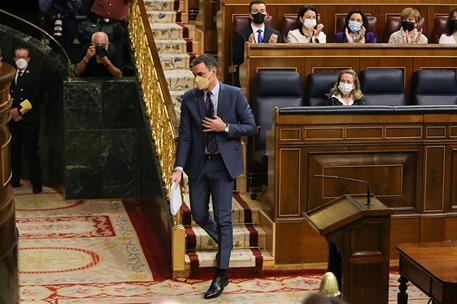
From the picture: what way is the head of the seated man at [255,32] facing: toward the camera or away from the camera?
toward the camera

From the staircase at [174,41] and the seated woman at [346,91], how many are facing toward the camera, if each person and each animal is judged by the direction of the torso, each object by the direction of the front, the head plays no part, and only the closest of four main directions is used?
2

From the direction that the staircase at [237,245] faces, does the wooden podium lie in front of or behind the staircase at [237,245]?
in front

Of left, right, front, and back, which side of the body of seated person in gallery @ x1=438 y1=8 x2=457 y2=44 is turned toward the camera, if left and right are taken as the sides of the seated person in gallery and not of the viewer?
front

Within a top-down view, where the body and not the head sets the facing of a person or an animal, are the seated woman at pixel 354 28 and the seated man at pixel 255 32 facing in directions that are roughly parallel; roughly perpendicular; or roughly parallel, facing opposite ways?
roughly parallel

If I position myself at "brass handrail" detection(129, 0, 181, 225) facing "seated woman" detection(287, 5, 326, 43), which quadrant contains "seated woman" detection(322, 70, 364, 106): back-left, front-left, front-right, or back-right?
front-right

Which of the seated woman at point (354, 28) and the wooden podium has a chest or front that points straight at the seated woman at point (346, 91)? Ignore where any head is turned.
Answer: the seated woman at point (354, 28)

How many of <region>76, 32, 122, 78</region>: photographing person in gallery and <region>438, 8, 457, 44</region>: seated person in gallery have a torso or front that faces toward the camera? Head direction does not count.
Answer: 2

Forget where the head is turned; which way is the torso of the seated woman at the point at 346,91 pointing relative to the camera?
toward the camera

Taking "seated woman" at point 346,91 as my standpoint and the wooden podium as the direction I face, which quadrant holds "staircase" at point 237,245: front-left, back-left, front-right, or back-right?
front-right

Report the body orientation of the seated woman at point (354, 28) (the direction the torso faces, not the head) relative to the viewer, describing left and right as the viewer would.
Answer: facing the viewer

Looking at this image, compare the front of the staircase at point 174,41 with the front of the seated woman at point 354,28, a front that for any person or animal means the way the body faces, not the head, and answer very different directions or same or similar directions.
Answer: same or similar directions
